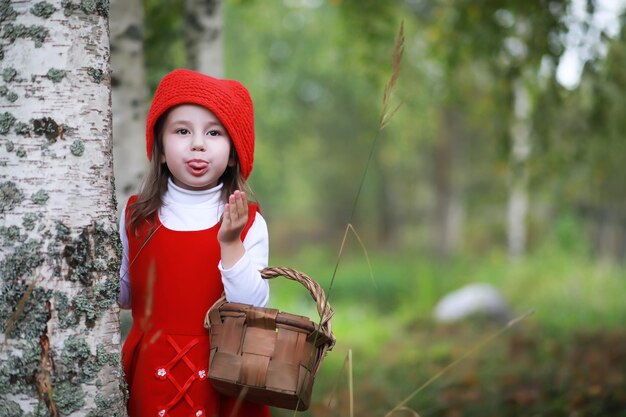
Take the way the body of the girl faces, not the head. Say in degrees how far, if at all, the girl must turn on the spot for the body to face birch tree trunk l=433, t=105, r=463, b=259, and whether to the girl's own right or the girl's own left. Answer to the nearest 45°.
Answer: approximately 180°

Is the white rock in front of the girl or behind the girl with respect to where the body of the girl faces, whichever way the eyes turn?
behind

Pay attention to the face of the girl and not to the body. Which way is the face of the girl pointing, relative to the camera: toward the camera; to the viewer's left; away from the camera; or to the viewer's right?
toward the camera

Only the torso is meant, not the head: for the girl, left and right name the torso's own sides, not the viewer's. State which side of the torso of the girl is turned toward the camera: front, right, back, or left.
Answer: front

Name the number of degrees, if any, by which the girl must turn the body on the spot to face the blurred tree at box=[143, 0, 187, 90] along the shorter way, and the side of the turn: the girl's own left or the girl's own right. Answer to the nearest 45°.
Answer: approximately 180°

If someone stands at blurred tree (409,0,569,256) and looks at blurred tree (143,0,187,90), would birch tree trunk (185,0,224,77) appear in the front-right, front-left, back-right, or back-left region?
front-left
